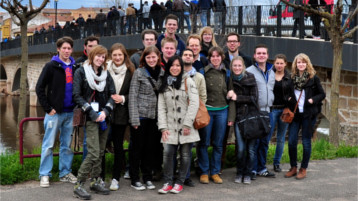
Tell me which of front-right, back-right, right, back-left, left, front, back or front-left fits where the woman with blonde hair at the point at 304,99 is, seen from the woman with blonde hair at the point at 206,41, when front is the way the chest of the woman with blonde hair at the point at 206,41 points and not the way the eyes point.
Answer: left

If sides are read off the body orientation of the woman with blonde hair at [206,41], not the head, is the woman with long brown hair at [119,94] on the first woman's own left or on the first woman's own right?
on the first woman's own right

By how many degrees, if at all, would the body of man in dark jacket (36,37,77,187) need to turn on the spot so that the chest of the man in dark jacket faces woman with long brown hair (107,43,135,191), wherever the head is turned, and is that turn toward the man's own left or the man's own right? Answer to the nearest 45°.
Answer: approximately 45° to the man's own left

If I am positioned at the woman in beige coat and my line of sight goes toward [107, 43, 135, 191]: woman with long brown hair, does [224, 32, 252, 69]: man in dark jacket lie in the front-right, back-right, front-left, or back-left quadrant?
back-right

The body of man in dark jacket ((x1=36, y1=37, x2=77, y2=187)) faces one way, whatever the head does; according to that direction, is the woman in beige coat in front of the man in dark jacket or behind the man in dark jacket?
in front

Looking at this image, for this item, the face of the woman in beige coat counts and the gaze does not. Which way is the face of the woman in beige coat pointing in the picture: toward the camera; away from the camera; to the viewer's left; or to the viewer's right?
toward the camera

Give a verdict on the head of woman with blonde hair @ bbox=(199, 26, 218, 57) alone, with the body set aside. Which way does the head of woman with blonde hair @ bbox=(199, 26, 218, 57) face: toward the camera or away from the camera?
toward the camera

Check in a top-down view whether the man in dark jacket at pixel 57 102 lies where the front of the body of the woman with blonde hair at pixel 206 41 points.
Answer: no

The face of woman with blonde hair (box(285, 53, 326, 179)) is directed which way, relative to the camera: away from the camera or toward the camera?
toward the camera

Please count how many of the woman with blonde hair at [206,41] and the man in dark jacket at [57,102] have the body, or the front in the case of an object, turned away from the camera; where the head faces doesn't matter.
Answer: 0

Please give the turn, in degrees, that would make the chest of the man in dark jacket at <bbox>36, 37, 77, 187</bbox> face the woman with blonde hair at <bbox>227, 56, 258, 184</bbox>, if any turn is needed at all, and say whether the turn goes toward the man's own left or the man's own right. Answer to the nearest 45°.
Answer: approximately 45° to the man's own left

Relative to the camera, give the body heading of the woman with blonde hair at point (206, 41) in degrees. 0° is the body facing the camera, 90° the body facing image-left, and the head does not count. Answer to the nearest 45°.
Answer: approximately 0°

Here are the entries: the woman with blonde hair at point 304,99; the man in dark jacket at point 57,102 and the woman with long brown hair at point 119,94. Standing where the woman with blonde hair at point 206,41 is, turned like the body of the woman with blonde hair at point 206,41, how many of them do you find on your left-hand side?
1

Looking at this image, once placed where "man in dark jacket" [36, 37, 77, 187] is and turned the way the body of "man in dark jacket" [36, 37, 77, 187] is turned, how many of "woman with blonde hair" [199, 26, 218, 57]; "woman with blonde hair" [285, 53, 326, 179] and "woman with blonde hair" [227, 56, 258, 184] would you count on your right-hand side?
0

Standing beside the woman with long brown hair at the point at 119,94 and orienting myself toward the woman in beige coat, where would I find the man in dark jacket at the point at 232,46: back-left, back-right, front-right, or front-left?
front-left

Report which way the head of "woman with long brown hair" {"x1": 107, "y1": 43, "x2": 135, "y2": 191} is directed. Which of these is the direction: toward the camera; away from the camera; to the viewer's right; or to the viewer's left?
toward the camera

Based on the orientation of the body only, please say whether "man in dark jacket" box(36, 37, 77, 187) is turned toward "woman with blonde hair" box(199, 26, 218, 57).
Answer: no
